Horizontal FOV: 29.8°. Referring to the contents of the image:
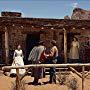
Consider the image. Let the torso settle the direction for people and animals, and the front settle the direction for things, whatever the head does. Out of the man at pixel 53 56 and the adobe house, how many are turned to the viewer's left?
1

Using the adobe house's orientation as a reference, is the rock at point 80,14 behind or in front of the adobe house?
behind

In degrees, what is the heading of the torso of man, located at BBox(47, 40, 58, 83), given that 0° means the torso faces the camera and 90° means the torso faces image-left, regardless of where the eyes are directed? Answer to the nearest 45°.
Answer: approximately 90°

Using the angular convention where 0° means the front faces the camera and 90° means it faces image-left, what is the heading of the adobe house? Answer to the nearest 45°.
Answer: approximately 0°

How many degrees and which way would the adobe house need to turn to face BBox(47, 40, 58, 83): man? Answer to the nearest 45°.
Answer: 0° — it already faces them

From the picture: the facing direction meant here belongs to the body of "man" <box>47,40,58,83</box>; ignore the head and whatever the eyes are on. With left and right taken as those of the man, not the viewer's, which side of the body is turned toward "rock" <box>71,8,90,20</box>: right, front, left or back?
right

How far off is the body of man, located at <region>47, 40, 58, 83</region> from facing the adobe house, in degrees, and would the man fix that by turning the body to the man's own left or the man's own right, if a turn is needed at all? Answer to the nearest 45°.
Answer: approximately 90° to the man's own right

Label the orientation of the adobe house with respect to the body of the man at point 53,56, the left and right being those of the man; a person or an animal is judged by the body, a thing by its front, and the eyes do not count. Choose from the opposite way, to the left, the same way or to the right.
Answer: to the left
